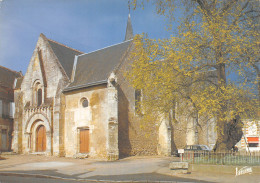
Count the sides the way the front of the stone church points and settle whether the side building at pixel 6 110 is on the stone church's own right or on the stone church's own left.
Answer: on the stone church's own right
